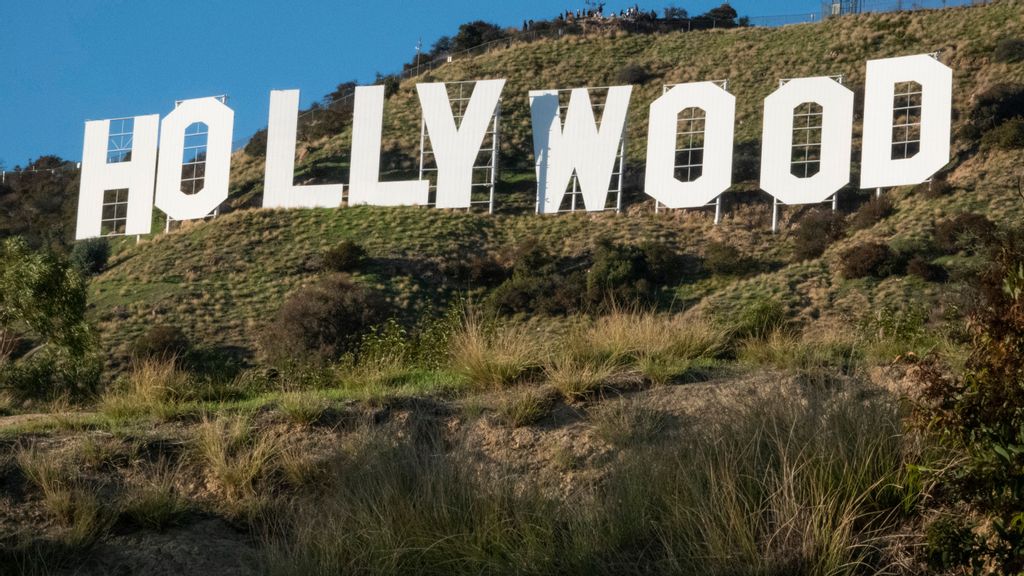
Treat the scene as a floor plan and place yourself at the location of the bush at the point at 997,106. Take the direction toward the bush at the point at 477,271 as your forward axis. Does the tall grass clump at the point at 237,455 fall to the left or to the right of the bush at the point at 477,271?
left

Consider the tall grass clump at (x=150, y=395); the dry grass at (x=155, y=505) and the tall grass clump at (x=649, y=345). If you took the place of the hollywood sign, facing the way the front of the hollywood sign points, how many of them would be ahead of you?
3

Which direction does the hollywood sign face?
toward the camera

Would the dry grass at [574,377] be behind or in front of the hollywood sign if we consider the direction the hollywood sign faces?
in front

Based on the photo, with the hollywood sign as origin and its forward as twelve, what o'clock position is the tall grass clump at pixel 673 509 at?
The tall grass clump is roughly at 12 o'clock from the hollywood sign.

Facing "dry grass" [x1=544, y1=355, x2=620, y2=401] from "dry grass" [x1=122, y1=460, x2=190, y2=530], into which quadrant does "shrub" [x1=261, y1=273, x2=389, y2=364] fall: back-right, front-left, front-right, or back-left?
front-left

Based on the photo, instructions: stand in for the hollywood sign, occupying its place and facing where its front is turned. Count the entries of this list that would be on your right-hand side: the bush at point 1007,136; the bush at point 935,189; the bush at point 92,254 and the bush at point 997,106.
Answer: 1

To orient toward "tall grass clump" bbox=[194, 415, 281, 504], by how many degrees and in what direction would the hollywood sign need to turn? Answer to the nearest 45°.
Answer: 0° — it already faces it

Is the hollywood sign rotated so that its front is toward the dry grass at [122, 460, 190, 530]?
yes

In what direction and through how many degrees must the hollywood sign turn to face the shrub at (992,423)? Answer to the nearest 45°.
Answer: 0° — it already faces it

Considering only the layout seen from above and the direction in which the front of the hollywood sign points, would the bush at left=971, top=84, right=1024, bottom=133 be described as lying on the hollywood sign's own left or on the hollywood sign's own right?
on the hollywood sign's own left

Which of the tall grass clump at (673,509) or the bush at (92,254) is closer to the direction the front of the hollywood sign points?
the tall grass clump

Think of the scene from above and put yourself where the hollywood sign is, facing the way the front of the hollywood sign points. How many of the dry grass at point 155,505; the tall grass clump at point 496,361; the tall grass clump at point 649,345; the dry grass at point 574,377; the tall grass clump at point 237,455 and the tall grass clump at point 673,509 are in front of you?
6

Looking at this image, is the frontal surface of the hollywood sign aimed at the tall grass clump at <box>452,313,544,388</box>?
yes

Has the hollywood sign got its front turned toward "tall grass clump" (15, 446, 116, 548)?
yes
